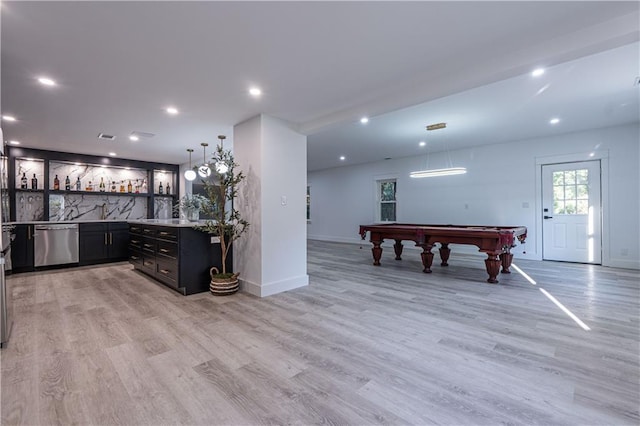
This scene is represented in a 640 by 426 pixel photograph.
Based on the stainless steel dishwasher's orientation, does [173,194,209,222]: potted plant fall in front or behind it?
in front

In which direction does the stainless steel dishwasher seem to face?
toward the camera

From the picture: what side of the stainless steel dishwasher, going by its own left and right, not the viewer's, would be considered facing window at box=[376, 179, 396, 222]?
left

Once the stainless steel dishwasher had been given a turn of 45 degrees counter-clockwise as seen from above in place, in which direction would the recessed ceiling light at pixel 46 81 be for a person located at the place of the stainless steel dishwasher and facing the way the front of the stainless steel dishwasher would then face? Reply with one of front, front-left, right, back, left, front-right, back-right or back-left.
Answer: front-right

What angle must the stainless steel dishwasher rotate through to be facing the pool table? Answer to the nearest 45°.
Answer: approximately 45° to its left

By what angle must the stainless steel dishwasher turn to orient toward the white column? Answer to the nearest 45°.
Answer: approximately 45° to its left

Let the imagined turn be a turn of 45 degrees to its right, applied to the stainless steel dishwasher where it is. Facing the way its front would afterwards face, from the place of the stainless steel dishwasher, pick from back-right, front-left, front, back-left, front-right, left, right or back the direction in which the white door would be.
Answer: left
